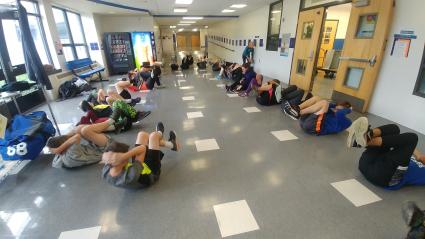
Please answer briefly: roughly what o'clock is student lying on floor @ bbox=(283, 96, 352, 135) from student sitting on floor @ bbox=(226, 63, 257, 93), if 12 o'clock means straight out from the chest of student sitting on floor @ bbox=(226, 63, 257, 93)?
student lying on floor @ bbox=(283, 96, 352, 135) is roughly at 8 o'clock from student sitting on floor @ bbox=(226, 63, 257, 93).

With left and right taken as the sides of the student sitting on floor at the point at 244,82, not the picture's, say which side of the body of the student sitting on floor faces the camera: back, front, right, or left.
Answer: left

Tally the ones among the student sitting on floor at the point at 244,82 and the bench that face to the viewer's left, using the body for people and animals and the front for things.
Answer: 1

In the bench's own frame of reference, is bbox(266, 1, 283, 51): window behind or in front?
in front

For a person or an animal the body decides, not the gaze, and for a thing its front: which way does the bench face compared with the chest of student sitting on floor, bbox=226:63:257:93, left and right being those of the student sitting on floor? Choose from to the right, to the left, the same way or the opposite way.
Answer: the opposite way

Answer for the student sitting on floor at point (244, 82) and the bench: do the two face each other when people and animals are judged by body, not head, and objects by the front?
yes

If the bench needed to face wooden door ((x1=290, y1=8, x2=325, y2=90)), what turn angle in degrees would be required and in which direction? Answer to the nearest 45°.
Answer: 0° — it already faces it

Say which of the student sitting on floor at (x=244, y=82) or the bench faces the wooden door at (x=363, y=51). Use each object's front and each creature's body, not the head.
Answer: the bench

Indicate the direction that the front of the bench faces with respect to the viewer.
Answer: facing the viewer and to the right of the viewer

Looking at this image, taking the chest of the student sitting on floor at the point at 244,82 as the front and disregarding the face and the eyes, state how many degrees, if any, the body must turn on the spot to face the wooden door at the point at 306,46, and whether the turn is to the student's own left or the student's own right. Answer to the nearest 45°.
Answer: approximately 180°

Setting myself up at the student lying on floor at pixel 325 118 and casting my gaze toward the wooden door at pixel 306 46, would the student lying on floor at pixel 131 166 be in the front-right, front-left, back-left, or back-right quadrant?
back-left

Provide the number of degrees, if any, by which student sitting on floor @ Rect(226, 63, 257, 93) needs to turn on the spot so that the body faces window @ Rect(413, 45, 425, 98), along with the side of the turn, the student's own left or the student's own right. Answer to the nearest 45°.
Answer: approximately 135° to the student's own left

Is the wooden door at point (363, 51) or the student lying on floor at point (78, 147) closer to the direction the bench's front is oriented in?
the wooden door

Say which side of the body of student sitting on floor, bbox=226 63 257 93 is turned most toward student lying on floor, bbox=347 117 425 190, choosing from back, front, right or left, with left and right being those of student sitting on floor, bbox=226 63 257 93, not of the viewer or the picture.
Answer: left
